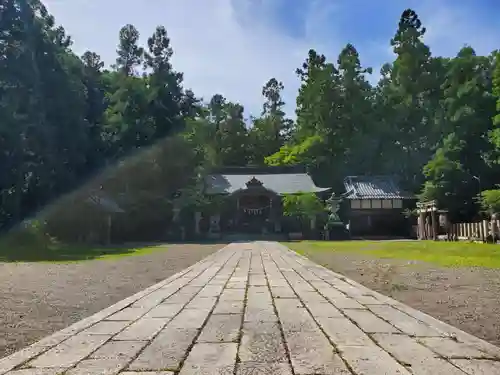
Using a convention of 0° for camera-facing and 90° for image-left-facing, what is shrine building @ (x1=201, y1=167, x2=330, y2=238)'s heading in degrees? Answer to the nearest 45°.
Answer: approximately 0°

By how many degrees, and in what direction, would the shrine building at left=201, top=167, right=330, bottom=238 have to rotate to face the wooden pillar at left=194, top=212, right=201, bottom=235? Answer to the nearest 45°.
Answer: approximately 45° to its right

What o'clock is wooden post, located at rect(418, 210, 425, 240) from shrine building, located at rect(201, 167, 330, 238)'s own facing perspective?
The wooden post is roughly at 10 o'clock from the shrine building.

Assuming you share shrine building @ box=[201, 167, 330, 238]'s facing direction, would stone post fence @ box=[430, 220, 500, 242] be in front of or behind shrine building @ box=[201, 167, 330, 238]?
in front
